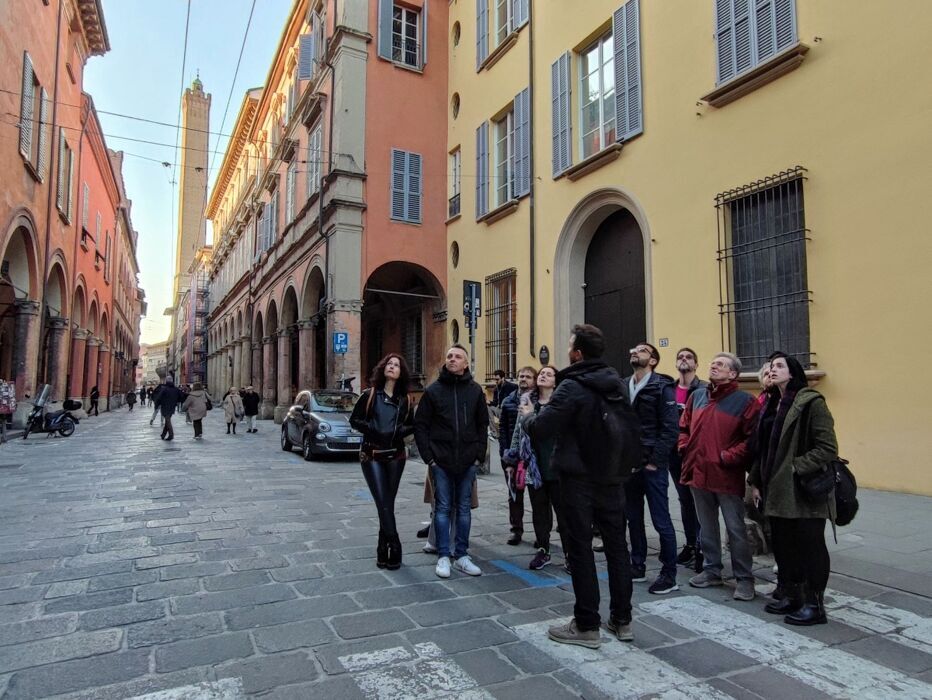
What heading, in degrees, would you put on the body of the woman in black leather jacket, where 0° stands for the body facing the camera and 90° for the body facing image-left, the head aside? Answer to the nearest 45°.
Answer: approximately 0°

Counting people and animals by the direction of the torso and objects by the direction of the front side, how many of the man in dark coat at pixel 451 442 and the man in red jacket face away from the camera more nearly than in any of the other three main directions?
0

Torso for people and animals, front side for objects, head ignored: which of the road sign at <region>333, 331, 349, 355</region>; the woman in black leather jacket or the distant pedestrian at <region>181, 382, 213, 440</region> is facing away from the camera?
the distant pedestrian

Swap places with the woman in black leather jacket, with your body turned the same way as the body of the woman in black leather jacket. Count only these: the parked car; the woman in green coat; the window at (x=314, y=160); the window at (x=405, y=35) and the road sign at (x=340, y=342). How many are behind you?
4

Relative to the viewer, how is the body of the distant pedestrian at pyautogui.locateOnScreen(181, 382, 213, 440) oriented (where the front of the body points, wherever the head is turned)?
away from the camera

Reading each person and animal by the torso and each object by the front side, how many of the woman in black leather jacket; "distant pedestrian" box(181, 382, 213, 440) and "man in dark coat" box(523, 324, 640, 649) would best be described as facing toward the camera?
1

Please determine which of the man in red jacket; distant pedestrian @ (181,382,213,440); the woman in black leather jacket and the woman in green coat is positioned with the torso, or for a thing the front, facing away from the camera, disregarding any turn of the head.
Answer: the distant pedestrian

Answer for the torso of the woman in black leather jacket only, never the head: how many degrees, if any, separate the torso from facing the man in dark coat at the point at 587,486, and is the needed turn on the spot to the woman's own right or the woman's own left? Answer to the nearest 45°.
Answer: approximately 45° to the woman's own left

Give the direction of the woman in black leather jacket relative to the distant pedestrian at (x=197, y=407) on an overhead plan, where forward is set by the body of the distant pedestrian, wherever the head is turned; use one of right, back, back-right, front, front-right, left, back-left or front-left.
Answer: back

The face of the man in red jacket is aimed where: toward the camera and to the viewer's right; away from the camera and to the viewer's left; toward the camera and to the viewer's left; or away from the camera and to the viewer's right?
toward the camera and to the viewer's left
